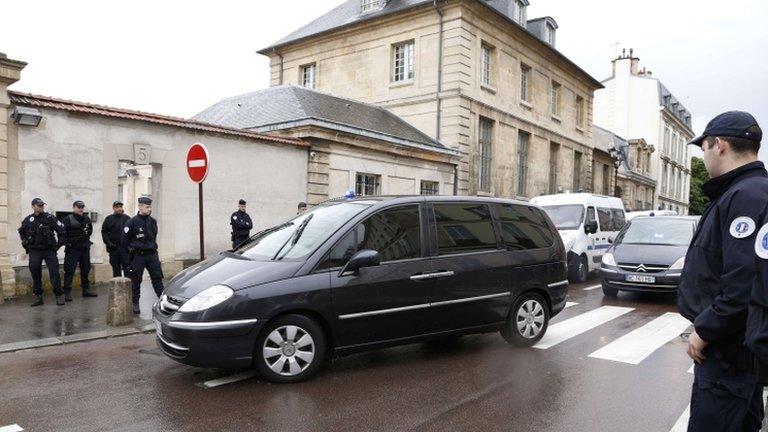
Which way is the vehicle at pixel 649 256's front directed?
toward the camera

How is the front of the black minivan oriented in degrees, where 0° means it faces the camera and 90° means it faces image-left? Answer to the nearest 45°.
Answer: approximately 45°

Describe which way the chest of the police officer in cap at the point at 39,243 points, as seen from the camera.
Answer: toward the camera

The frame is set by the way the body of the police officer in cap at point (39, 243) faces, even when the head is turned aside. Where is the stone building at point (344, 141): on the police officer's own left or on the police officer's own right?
on the police officer's own left

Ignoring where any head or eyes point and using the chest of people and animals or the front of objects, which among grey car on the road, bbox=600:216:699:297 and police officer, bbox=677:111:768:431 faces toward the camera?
the grey car on the road

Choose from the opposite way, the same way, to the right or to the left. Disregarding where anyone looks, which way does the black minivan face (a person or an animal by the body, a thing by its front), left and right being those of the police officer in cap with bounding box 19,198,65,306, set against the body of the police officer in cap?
to the right

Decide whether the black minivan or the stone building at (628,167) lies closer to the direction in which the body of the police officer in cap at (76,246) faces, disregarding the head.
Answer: the black minivan

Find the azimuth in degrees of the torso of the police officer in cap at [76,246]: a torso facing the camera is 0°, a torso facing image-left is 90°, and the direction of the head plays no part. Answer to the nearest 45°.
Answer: approximately 315°

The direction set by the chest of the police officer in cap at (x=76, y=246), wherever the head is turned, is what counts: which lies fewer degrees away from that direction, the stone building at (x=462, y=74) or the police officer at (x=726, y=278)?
the police officer

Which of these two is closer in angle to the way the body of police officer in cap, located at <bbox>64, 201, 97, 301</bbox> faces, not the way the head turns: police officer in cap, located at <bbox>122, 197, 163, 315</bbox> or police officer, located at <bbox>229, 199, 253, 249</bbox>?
the police officer in cap

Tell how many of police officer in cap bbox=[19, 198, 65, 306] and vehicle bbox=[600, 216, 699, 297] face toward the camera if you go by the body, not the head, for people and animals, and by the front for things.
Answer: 2

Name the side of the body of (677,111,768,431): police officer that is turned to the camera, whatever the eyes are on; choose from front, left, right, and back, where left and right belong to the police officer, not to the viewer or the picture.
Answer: left

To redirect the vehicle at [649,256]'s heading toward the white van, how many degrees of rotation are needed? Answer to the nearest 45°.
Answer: approximately 135° to its right

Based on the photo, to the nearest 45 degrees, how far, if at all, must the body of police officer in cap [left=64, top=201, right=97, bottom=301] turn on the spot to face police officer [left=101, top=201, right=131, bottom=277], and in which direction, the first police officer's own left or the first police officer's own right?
approximately 45° to the first police officer's own left
